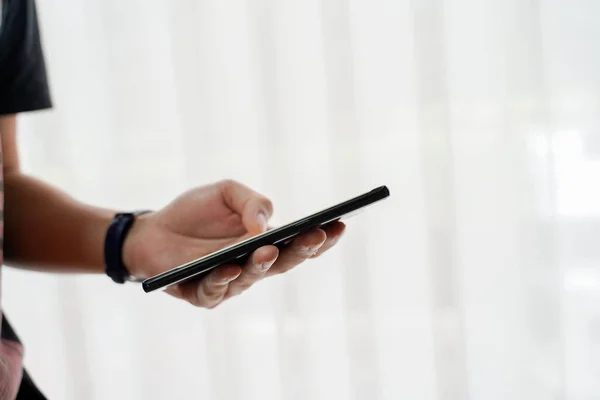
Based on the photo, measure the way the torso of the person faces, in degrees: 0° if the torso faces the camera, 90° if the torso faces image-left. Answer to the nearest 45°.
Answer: approximately 270°
